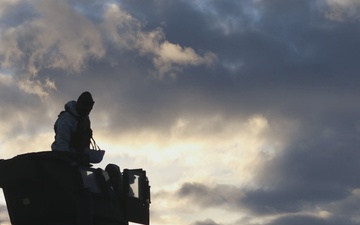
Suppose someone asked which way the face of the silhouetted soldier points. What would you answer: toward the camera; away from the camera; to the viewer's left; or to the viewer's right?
to the viewer's right

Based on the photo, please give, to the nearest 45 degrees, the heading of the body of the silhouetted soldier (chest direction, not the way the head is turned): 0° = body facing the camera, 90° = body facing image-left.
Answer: approximately 270°
